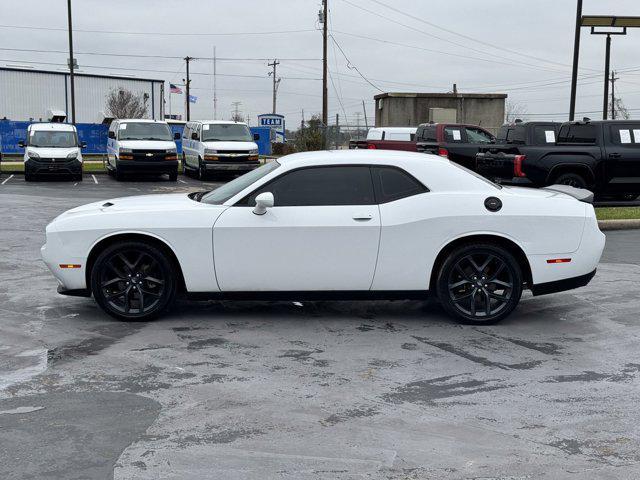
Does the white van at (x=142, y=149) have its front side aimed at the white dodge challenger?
yes

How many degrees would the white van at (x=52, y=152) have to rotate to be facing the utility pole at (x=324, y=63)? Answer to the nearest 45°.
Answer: approximately 135° to its left

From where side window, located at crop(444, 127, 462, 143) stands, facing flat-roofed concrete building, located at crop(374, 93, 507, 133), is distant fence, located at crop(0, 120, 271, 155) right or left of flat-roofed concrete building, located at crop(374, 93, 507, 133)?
left

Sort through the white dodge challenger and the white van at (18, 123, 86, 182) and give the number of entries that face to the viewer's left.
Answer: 1

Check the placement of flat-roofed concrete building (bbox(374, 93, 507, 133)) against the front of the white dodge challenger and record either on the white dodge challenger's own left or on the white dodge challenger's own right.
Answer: on the white dodge challenger's own right

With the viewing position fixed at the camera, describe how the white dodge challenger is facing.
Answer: facing to the left of the viewer

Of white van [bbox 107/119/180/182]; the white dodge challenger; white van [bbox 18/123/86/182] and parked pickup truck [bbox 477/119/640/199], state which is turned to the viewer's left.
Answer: the white dodge challenger

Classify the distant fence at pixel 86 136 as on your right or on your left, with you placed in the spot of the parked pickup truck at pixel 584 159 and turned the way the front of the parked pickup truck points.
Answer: on your left

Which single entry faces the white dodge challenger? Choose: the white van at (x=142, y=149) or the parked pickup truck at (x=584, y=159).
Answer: the white van

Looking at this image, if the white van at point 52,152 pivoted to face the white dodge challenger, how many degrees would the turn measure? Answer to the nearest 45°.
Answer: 0° — it already faces it

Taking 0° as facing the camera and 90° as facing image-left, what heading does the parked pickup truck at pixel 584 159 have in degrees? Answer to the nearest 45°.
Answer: approximately 225°

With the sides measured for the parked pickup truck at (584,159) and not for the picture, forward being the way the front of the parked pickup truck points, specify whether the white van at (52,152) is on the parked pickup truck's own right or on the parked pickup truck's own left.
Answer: on the parked pickup truck's own left

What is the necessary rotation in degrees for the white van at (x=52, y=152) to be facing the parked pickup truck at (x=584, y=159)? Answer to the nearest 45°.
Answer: approximately 45° to its left

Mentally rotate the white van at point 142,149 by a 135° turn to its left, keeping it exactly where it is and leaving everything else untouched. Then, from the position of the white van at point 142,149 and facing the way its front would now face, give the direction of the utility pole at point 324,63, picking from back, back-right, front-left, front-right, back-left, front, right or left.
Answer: front
